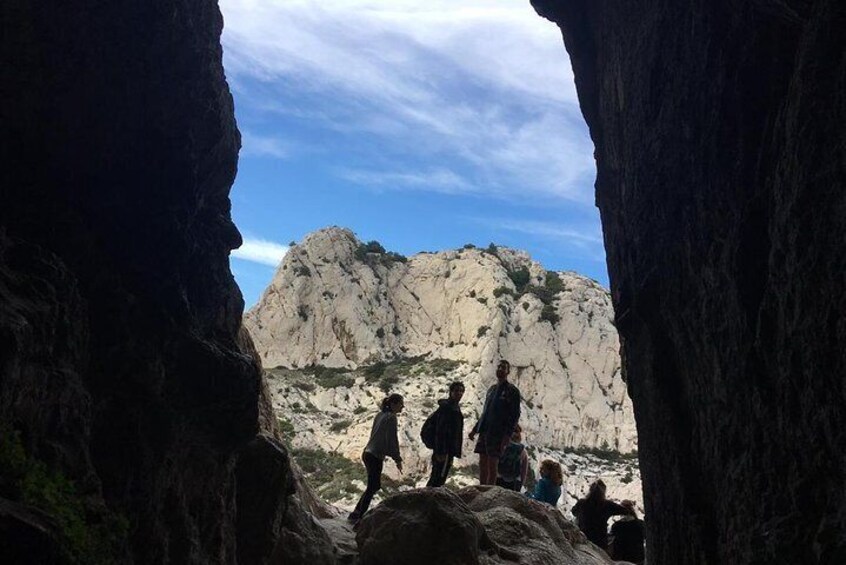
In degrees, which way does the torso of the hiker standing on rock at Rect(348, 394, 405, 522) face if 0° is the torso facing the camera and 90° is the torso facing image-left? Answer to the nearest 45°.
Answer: approximately 270°

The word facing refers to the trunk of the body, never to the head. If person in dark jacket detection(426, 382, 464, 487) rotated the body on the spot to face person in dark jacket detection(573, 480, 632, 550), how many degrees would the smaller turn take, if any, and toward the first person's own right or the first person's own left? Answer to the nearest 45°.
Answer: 0° — they already face them

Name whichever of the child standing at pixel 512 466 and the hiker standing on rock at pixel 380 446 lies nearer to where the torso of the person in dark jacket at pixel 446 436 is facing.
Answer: the child standing

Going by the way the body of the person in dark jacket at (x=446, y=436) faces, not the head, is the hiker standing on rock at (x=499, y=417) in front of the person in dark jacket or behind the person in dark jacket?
in front

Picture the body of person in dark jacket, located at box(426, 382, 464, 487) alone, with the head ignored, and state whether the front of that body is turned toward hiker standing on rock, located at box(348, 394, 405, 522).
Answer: no

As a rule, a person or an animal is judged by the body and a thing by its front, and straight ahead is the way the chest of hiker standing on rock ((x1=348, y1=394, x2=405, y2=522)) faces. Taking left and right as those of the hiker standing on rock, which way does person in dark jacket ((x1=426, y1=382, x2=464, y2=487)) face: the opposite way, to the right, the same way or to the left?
the same way

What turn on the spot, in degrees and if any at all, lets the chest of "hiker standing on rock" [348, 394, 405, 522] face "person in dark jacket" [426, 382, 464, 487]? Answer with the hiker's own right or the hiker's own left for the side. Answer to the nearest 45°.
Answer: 0° — they already face them

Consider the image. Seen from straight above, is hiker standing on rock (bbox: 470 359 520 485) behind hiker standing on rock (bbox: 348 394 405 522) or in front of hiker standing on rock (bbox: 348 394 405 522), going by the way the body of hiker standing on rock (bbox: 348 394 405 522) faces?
in front

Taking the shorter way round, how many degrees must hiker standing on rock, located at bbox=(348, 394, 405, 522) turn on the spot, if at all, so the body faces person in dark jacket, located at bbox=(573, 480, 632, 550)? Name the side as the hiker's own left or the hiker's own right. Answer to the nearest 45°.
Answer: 0° — they already face them

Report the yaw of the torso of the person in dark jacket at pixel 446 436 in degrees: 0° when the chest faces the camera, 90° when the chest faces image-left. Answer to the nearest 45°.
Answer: approximately 270°

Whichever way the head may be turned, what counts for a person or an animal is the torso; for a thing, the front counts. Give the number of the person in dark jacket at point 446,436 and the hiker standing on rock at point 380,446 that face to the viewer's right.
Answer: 2

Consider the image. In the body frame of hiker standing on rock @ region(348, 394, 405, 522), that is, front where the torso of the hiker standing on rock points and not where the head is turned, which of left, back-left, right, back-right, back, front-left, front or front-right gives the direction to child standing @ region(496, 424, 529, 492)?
front-left
